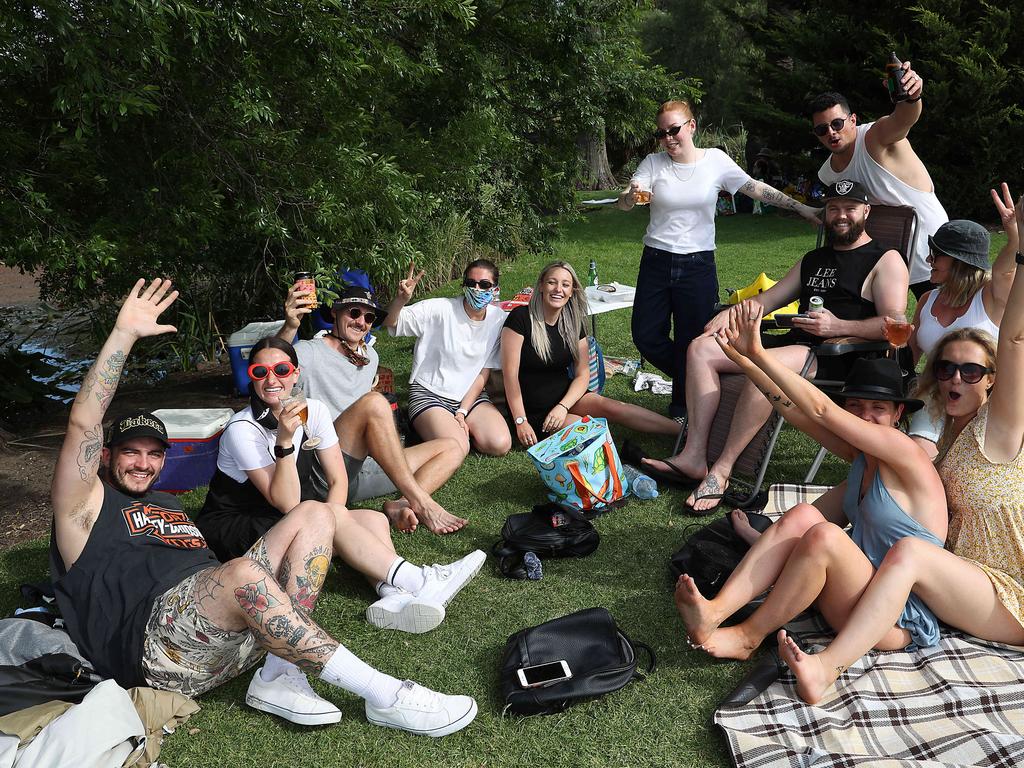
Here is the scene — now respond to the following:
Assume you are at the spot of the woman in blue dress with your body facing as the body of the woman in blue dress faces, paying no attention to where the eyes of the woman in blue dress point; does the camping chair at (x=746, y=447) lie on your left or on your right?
on your right

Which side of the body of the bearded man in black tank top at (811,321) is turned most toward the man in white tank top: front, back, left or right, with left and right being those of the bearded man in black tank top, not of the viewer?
back

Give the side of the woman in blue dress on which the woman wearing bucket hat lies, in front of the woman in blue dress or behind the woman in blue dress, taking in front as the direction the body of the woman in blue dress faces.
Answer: behind

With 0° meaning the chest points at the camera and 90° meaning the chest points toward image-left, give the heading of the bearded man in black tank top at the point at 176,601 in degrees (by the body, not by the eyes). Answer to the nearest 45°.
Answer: approximately 315°

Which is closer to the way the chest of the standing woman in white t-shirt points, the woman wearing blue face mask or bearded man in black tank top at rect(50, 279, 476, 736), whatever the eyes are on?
the bearded man in black tank top

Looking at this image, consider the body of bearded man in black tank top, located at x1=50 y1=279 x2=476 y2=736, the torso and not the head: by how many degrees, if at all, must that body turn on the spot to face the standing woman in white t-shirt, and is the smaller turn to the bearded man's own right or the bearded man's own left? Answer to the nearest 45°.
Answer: approximately 90° to the bearded man's own left

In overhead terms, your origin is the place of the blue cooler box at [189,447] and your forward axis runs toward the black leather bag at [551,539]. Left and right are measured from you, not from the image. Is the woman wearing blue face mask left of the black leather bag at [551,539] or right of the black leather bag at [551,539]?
left

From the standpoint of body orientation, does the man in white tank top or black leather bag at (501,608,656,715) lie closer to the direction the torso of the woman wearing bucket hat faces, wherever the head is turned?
the black leather bag

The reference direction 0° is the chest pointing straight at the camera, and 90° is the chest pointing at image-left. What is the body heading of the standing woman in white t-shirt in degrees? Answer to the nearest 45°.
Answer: approximately 0°
